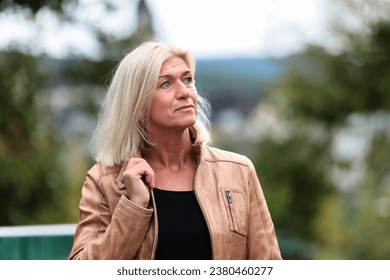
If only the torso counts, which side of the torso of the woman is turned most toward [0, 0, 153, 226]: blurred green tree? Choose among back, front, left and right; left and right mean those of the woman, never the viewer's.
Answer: back

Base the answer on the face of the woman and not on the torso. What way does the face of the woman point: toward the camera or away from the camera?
toward the camera

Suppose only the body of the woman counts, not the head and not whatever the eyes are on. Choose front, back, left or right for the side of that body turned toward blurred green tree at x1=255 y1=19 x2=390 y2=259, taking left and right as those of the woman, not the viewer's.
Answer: back

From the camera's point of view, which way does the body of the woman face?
toward the camera

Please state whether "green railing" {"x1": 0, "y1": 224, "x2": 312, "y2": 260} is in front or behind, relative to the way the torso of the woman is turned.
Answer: behind

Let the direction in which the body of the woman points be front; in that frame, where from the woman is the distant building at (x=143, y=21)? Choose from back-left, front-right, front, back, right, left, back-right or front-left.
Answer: back

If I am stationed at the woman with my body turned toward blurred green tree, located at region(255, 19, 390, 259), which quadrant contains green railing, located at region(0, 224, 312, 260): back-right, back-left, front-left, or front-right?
front-left
